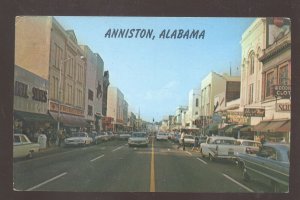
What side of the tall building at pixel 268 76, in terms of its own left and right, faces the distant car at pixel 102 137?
right

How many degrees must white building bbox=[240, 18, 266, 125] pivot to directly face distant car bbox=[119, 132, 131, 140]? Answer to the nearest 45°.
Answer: approximately 90° to its right

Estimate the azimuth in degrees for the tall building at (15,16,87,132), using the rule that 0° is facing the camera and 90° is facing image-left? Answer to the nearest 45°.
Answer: approximately 315°
